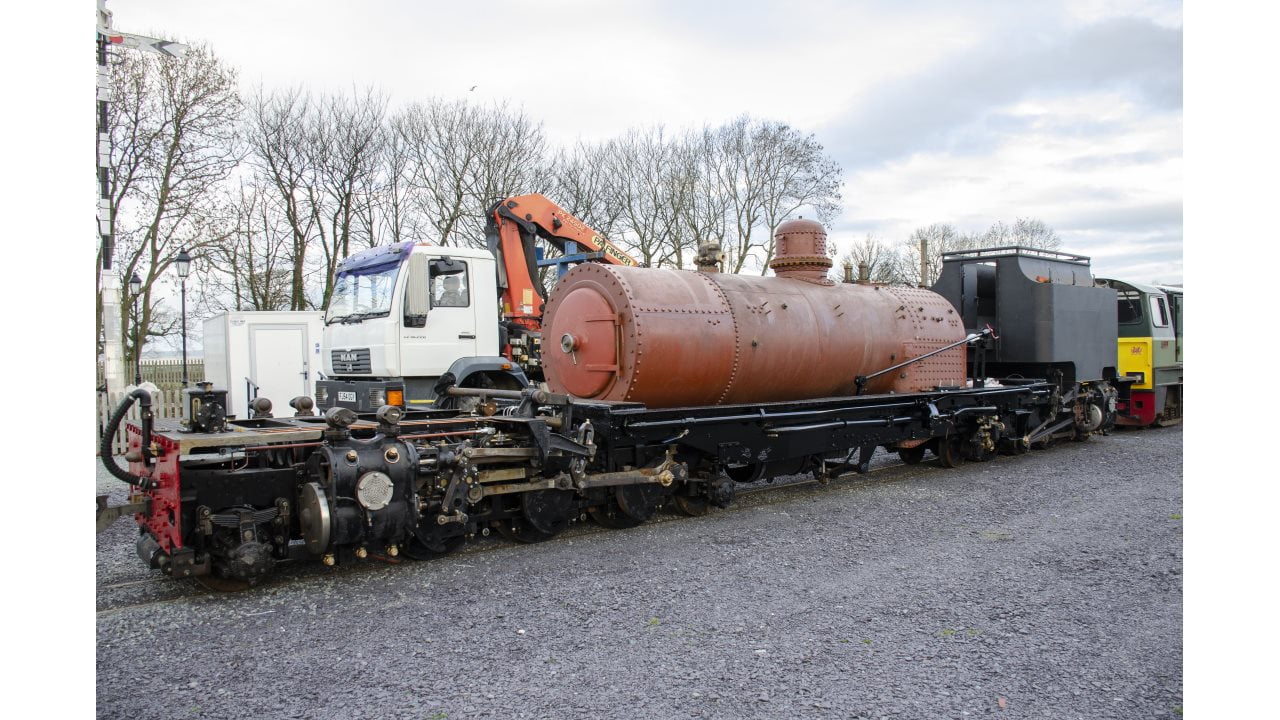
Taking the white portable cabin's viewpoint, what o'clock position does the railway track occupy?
The railway track is roughly at 12 o'clock from the white portable cabin.

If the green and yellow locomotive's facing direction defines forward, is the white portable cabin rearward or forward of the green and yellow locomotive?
forward

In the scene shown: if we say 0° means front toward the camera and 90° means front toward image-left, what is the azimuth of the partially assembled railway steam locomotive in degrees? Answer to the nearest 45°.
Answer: approximately 45°

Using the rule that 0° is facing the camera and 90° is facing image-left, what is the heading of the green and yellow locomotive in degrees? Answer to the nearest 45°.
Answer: approximately 45°

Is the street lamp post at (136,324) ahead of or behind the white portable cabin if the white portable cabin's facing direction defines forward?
behind

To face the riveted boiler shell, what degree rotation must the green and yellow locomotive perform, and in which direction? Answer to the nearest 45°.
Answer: approximately 45° to its left

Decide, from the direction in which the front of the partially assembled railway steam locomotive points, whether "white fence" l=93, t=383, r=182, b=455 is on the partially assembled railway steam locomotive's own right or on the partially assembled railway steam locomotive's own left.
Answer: on the partially assembled railway steam locomotive's own right

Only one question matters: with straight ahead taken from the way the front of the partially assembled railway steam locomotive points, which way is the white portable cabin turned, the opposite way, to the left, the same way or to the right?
to the left

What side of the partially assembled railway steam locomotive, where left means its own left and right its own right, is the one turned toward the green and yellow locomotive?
back
